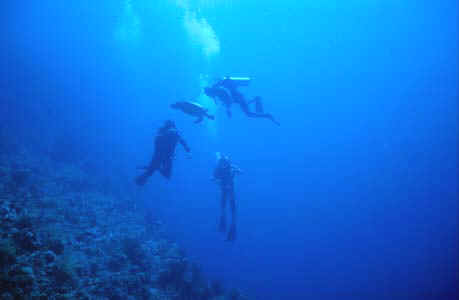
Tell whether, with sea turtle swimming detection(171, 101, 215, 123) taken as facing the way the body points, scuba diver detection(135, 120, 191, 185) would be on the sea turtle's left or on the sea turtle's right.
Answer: on the sea turtle's left

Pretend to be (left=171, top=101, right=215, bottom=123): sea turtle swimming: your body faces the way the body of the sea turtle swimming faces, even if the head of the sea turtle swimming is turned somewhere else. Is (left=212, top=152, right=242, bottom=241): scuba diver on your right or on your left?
on your left
